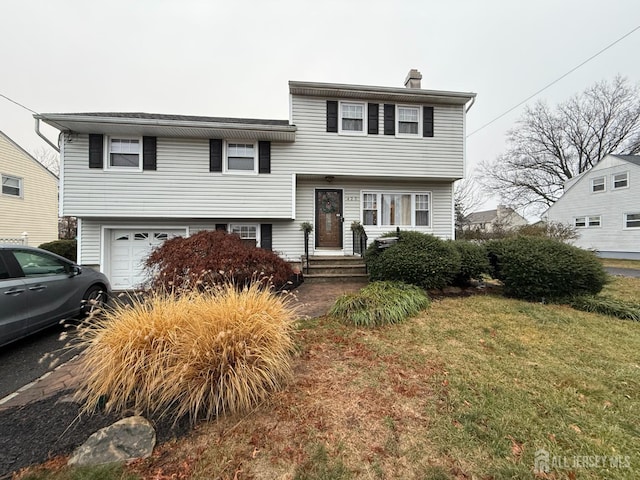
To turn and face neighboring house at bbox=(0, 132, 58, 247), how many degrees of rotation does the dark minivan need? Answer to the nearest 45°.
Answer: approximately 45° to its left

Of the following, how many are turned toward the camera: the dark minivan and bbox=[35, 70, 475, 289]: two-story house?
1

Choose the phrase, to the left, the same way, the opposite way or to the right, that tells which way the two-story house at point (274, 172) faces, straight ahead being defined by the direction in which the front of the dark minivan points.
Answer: the opposite way

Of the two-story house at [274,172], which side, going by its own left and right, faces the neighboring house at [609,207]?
left

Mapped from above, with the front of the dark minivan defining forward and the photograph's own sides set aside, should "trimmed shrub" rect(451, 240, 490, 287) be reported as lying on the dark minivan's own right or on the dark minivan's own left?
on the dark minivan's own right

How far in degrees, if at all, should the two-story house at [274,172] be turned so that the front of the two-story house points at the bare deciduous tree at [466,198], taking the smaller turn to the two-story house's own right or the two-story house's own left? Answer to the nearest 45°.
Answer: approximately 135° to the two-story house's own left

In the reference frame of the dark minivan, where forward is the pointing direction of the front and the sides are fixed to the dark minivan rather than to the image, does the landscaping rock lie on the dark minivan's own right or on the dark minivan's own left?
on the dark minivan's own right

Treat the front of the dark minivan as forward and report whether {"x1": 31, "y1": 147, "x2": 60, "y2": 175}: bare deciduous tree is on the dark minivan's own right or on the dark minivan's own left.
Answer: on the dark minivan's own left

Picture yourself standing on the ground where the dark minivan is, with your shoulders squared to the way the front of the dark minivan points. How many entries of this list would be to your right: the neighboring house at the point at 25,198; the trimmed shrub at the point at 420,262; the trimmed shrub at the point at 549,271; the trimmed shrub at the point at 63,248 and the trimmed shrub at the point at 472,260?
3

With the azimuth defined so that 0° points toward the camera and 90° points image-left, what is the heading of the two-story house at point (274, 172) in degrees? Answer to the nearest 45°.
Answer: approximately 0°

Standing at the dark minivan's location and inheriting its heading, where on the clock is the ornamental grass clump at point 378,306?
The ornamental grass clump is roughly at 3 o'clock from the dark minivan.

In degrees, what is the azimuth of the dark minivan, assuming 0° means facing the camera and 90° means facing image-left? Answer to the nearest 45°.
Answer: approximately 225°

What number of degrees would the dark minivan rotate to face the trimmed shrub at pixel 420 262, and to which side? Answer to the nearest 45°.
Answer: approximately 90° to its right

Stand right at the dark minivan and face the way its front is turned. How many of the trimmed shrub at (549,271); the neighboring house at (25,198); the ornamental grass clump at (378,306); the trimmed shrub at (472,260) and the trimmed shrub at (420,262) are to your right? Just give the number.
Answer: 4
